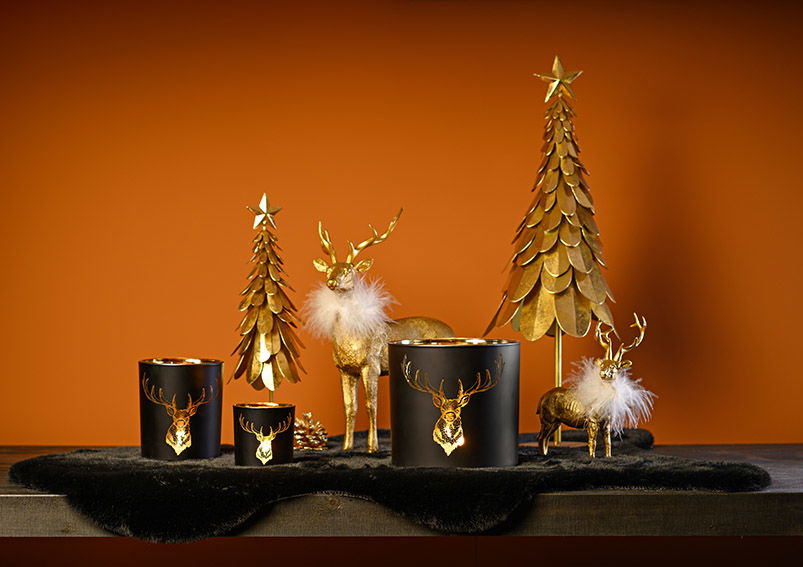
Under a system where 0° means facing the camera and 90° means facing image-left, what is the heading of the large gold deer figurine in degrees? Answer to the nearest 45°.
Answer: approximately 45°

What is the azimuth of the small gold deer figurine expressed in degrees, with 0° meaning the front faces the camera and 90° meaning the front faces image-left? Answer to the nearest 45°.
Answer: approximately 315°
